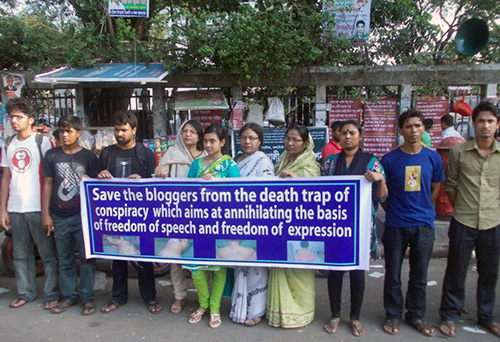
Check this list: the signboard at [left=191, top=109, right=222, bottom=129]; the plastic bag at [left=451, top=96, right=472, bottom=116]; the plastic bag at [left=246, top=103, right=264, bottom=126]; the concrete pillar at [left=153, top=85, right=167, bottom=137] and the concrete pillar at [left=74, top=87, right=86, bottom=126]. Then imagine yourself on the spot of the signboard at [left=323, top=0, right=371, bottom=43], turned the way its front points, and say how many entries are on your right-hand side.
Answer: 4

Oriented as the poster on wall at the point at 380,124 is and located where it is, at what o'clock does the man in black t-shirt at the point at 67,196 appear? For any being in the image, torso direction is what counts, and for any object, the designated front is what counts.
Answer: The man in black t-shirt is roughly at 1 o'clock from the poster on wall.

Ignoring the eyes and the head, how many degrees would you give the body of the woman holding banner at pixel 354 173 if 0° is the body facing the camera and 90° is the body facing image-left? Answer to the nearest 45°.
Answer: approximately 0°

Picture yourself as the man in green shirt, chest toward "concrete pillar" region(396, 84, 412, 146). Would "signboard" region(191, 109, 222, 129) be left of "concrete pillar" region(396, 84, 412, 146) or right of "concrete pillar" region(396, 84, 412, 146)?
left
